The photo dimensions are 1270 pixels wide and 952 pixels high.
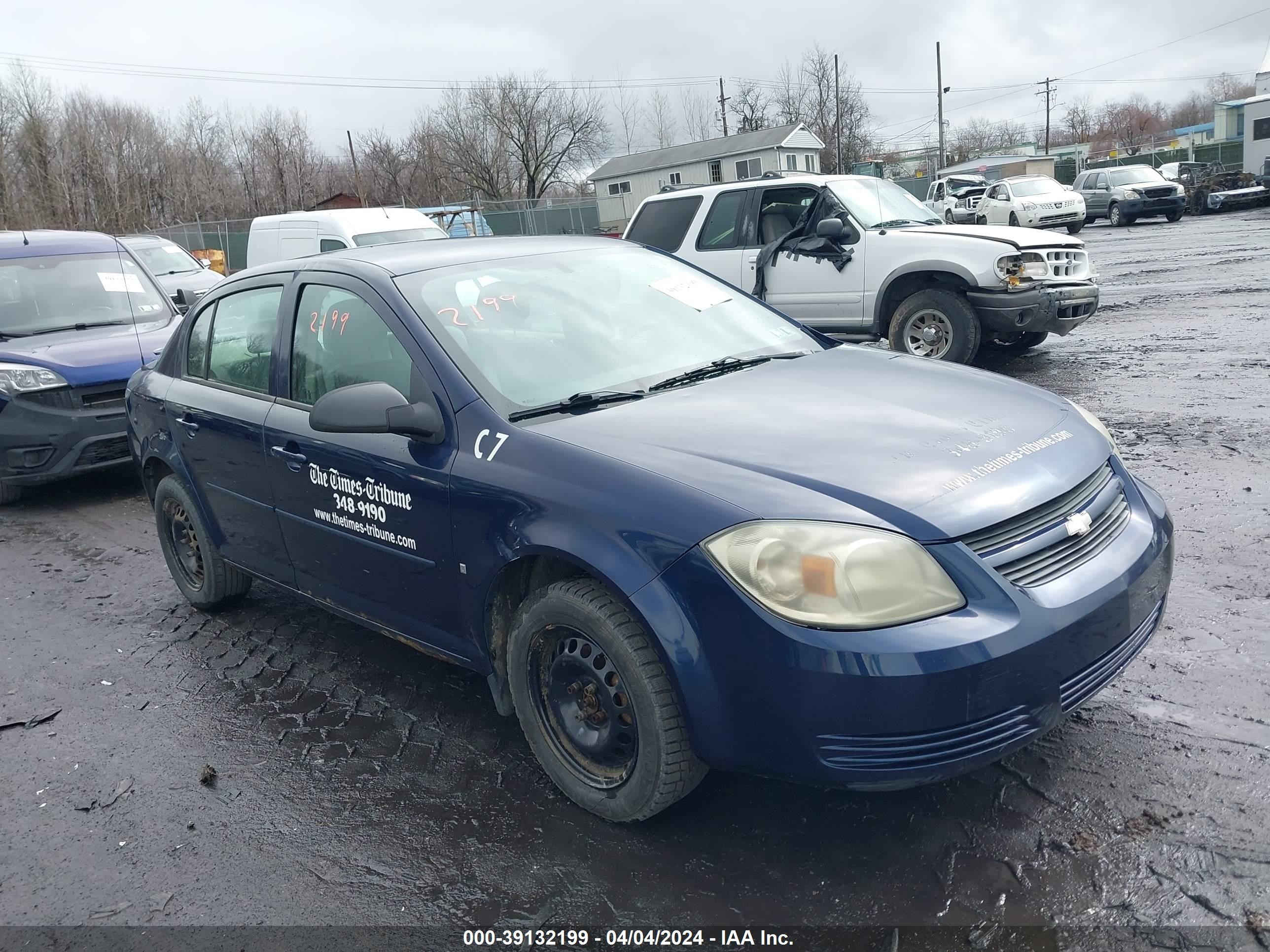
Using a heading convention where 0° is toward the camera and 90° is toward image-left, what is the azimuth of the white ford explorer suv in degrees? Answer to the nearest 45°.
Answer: approximately 315°

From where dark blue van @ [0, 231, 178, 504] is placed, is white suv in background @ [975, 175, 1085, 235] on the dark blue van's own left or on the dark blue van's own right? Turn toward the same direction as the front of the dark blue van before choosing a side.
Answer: on the dark blue van's own left

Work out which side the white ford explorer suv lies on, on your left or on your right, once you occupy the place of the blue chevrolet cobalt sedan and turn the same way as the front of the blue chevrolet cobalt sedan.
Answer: on your left

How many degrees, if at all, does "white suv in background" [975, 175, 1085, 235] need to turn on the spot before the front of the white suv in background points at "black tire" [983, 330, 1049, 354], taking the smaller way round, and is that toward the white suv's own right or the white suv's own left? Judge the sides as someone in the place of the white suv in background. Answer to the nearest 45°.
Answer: approximately 45° to the white suv's own right

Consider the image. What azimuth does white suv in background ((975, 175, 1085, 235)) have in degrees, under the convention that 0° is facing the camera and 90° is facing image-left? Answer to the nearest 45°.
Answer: approximately 315°

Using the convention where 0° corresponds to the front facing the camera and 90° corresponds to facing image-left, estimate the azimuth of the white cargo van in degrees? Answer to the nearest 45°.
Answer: approximately 315°

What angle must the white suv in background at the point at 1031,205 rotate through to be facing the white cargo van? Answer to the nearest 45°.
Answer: approximately 90° to its right

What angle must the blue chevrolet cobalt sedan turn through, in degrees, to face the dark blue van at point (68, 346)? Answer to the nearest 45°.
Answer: approximately 180°
